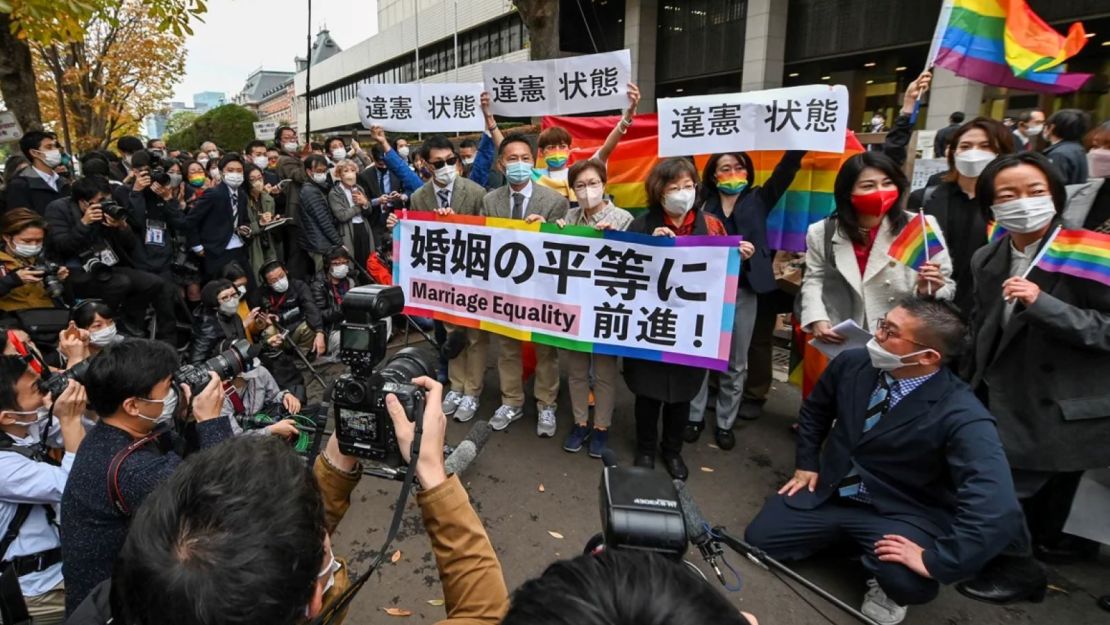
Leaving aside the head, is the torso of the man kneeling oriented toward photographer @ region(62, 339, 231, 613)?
yes

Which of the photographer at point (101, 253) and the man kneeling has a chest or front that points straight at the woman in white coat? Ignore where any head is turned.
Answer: the photographer

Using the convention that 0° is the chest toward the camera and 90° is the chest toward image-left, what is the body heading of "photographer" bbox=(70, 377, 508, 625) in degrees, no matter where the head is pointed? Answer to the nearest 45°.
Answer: approximately 225°

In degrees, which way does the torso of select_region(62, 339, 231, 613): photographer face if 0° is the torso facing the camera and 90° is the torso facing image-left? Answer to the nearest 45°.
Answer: approximately 270°

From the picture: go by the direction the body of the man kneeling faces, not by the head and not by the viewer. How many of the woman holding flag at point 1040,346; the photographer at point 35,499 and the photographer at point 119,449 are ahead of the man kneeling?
2

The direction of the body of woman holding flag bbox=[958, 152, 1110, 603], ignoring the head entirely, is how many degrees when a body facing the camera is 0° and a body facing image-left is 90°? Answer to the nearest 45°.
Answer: approximately 45°

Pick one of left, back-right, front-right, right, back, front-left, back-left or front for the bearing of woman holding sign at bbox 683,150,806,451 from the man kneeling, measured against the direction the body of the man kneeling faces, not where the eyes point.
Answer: right

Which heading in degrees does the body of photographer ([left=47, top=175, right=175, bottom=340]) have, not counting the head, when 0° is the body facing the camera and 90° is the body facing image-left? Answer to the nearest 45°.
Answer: approximately 315°

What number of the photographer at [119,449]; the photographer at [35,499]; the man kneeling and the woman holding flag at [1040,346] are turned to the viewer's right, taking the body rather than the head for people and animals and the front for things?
2
